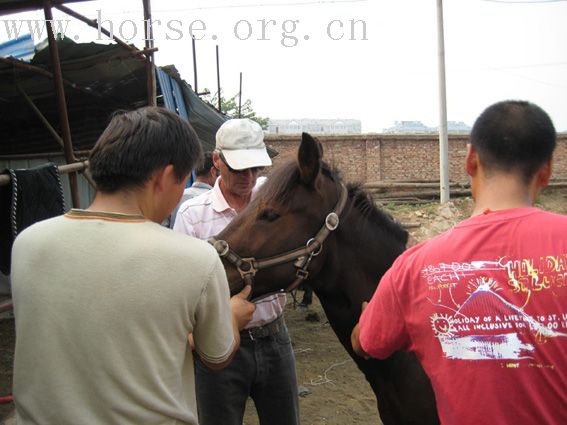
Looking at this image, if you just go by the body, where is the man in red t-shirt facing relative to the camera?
away from the camera

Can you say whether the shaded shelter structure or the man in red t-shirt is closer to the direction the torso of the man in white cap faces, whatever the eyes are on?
the man in red t-shirt

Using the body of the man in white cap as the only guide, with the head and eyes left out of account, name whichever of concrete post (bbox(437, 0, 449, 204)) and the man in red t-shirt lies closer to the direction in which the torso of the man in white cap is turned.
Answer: the man in red t-shirt

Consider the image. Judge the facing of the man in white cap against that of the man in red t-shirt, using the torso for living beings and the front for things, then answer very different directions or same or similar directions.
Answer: very different directions

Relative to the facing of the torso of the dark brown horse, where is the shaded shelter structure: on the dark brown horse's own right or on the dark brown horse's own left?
on the dark brown horse's own right

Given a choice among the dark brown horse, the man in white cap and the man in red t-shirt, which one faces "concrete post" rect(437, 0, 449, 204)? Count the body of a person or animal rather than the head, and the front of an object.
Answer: the man in red t-shirt

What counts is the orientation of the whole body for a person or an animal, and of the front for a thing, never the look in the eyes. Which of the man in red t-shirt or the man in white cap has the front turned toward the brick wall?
the man in red t-shirt

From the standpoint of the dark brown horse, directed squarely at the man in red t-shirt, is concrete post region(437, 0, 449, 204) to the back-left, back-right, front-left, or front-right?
back-left

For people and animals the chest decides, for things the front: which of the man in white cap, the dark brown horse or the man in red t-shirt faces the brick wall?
the man in red t-shirt

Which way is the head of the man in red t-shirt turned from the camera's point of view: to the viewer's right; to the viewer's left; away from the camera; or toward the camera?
away from the camera

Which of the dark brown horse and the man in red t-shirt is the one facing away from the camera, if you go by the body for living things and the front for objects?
the man in red t-shirt

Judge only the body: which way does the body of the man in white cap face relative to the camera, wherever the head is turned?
toward the camera

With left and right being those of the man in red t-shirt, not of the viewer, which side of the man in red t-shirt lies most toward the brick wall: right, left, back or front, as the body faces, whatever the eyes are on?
front

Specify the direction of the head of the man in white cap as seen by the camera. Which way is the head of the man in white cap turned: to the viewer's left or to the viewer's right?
to the viewer's right

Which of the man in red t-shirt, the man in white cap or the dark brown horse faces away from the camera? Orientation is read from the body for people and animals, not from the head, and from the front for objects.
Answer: the man in red t-shirt

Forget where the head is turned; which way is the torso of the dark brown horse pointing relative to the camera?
to the viewer's left
